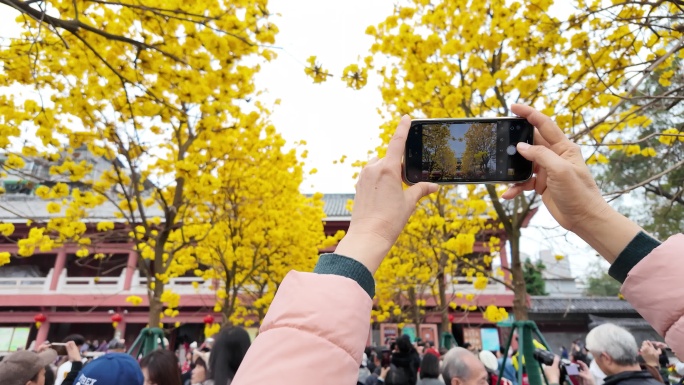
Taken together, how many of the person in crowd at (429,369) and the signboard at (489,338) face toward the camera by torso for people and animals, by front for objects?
1

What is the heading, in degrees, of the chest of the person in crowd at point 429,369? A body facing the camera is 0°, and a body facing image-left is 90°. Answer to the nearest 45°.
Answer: approximately 180°

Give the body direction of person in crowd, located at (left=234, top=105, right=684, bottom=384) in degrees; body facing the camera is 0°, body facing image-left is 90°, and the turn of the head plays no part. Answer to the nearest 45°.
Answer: approximately 180°

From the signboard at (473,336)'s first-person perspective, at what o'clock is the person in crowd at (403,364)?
The person in crowd is roughly at 12 o'clock from the signboard.

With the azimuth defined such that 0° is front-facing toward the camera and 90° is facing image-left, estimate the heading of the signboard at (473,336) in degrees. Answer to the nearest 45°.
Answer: approximately 0°

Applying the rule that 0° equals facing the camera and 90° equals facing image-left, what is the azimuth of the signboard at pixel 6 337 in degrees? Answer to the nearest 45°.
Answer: approximately 0°

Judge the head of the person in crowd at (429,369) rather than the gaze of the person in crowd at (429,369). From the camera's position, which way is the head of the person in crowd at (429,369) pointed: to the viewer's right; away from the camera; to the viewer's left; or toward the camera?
away from the camera

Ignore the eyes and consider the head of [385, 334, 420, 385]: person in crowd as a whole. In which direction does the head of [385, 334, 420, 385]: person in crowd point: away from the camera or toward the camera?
away from the camera

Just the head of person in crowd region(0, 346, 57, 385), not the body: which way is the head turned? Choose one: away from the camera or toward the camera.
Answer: away from the camera
